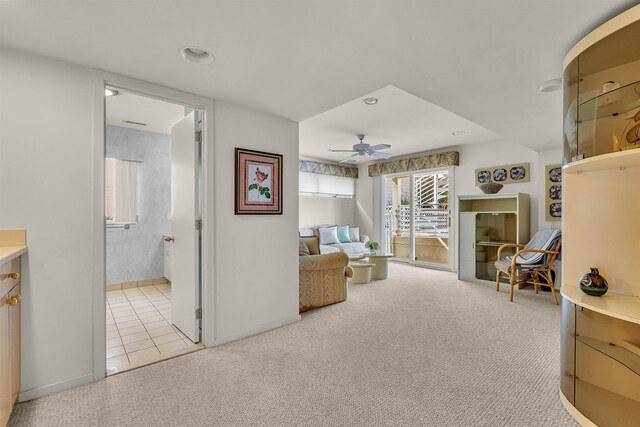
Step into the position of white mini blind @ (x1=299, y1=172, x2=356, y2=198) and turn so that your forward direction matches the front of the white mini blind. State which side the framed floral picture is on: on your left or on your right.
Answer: on your right

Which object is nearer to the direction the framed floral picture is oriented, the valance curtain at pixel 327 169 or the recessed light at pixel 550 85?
the recessed light

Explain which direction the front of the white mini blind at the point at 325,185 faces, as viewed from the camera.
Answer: facing the viewer and to the right of the viewer

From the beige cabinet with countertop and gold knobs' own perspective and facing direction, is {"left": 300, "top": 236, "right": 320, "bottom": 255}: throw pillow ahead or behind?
ahead

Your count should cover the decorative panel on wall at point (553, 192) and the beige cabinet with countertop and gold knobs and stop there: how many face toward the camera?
1

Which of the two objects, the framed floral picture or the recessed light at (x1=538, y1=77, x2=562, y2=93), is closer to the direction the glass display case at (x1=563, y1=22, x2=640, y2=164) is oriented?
the framed floral picture

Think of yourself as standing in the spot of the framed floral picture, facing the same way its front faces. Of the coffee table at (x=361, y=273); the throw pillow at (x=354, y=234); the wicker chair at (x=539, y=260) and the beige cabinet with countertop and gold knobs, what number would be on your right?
1

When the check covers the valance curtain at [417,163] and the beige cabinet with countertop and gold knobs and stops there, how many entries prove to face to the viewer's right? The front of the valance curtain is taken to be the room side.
1

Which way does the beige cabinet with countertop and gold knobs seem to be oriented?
to the viewer's right

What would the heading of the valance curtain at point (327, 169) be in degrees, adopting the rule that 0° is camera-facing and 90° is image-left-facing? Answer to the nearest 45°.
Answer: approximately 315°

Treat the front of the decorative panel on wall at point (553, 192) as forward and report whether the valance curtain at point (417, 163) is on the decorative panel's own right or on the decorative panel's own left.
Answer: on the decorative panel's own right
